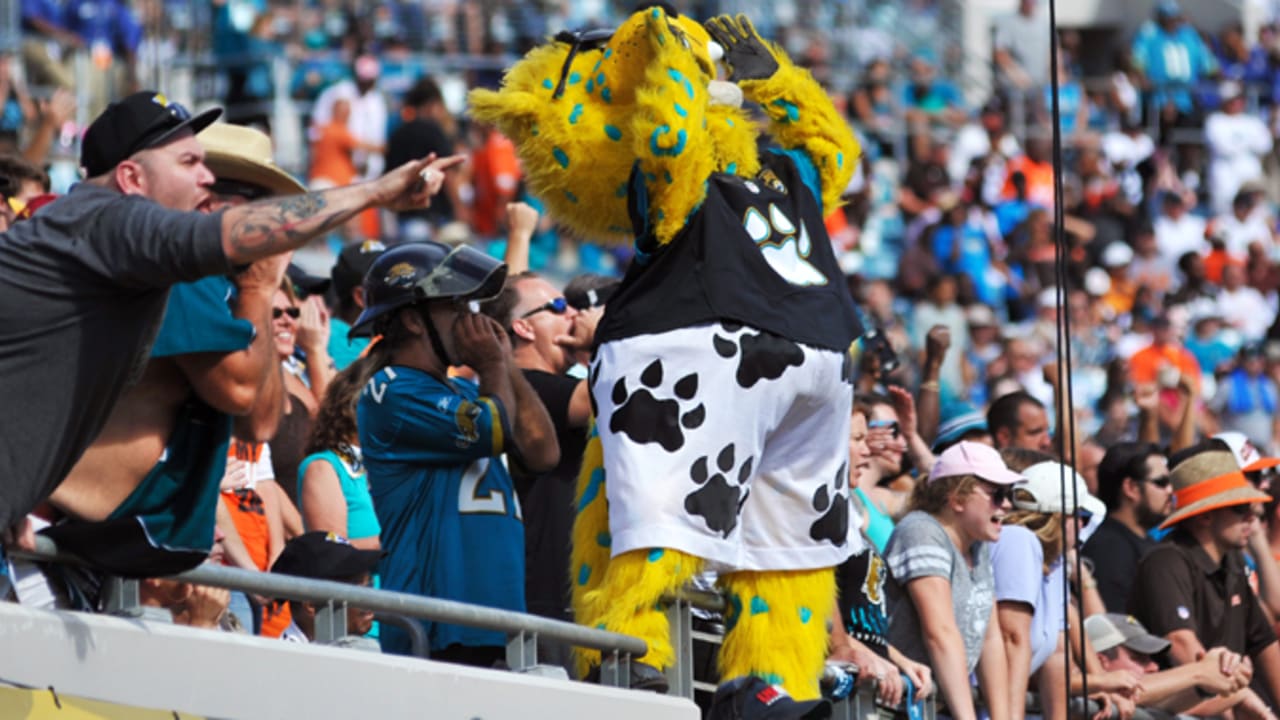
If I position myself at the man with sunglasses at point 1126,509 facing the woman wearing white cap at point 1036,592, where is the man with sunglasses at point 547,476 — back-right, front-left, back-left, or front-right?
front-right

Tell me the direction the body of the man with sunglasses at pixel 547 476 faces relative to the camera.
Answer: to the viewer's right

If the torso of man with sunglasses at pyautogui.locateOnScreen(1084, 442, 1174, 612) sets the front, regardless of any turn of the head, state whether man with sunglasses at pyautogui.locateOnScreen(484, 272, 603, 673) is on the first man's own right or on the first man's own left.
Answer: on the first man's own right

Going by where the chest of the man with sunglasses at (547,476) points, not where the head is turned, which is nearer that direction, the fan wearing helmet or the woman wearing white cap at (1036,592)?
the woman wearing white cap

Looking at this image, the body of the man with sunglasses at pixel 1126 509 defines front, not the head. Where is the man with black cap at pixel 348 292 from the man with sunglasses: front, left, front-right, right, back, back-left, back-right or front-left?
back-right
